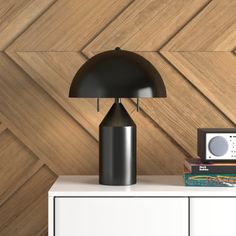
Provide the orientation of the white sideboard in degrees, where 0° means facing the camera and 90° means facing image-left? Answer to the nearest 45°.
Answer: approximately 0°

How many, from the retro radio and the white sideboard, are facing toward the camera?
2

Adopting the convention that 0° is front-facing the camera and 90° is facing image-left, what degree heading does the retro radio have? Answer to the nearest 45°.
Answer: approximately 0°
